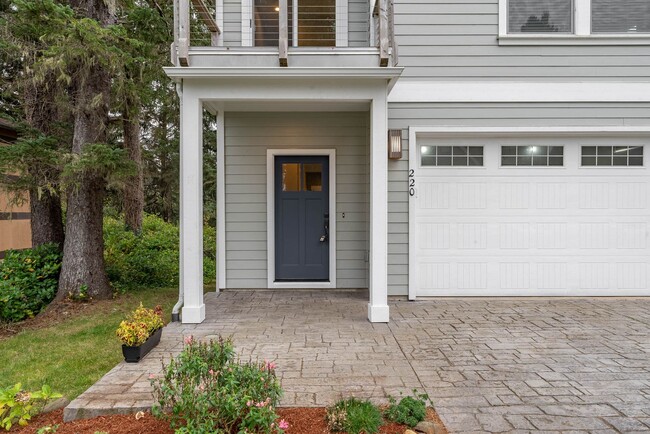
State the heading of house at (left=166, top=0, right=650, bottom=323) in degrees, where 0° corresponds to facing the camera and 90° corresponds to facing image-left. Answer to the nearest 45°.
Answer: approximately 0°

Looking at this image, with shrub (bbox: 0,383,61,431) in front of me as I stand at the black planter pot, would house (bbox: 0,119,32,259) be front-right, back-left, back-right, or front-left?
back-right

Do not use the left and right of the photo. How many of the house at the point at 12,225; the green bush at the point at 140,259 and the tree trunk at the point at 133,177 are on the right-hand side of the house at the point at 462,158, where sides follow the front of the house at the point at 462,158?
3

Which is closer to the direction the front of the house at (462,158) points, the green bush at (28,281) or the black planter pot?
the black planter pot

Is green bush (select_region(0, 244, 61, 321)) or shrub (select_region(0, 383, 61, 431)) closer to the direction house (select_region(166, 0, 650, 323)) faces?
the shrub

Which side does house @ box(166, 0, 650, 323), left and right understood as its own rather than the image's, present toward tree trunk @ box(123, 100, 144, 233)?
right

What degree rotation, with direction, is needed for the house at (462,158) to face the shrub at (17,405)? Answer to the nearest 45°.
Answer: approximately 45° to its right

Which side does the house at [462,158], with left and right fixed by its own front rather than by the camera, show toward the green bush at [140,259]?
right

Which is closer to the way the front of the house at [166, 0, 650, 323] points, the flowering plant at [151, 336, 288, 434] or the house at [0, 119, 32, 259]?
the flowering plant

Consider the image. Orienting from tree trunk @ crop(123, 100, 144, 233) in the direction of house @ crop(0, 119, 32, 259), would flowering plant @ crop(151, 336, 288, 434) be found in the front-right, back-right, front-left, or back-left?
back-left

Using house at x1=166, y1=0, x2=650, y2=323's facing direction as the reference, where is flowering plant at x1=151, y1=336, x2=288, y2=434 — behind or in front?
in front

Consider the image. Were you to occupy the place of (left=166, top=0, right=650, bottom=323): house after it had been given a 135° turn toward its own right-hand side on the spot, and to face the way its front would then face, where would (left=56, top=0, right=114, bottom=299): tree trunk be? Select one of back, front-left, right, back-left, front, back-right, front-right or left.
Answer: front-left

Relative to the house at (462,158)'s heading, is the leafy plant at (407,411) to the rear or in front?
in front

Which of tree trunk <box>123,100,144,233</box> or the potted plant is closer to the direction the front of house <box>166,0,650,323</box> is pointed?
the potted plant

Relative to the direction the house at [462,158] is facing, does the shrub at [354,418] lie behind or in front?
in front
